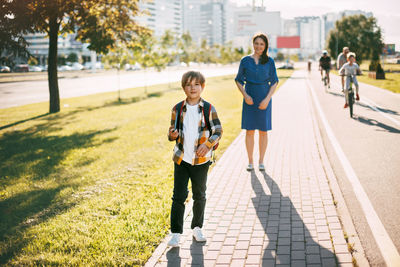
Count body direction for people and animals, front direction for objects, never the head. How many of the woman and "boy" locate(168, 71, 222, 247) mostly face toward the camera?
2

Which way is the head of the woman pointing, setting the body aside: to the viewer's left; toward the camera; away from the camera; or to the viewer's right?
toward the camera

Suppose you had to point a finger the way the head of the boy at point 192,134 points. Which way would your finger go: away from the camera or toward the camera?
toward the camera

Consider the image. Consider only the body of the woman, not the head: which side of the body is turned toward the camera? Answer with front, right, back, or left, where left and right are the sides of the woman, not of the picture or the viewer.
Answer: front

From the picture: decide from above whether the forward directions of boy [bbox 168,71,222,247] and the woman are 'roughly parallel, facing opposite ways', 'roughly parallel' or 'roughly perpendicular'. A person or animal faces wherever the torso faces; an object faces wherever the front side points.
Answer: roughly parallel

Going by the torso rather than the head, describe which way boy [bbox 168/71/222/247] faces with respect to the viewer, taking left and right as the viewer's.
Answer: facing the viewer

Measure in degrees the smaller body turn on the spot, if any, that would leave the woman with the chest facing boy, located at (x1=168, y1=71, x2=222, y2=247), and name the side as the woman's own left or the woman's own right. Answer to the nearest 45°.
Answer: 0° — they already face them

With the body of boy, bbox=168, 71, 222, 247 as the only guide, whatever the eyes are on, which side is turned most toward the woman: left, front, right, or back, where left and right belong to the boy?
back
